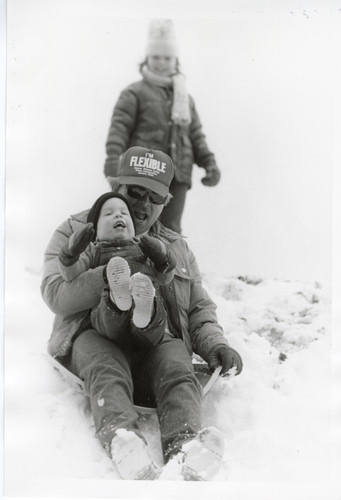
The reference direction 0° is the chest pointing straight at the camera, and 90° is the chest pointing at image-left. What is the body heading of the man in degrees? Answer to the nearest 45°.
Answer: approximately 0°
